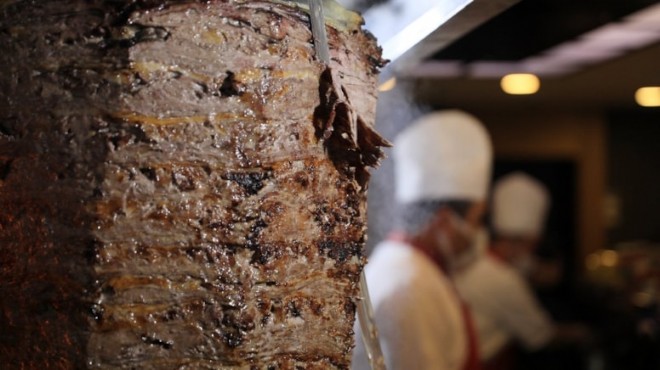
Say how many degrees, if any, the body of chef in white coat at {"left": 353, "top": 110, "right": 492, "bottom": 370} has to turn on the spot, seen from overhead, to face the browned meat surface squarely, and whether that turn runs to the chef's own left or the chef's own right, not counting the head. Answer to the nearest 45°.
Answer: approximately 90° to the chef's own right
